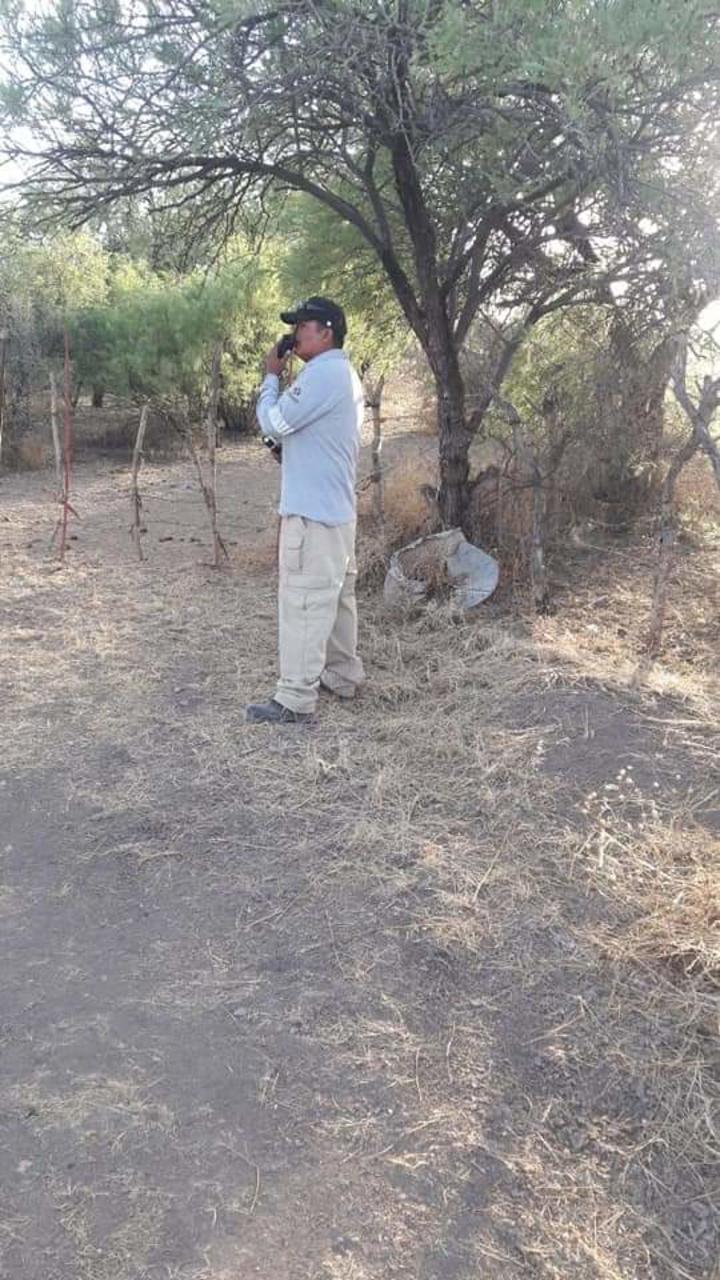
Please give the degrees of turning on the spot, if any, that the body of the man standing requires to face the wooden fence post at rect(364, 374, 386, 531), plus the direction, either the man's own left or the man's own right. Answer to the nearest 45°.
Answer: approximately 90° to the man's own right

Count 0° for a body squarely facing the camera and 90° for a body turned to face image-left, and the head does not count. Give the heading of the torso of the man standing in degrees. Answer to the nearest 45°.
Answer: approximately 90°

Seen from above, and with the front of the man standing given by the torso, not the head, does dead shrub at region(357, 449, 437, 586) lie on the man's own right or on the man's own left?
on the man's own right

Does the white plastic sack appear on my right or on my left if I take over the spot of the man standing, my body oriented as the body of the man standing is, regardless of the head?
on my right
